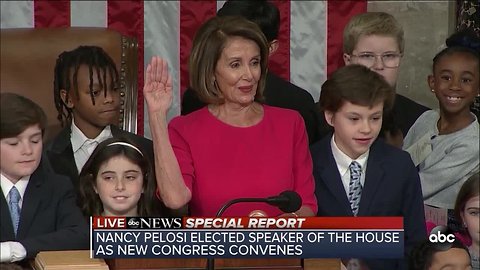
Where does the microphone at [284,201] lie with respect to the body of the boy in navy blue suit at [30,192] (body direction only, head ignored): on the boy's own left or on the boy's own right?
on the boy's own left

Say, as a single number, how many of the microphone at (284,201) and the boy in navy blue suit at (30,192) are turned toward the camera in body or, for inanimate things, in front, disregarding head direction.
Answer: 1

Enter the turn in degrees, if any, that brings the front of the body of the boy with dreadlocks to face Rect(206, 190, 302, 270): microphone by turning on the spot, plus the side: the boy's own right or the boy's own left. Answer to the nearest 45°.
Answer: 0° — they already face it

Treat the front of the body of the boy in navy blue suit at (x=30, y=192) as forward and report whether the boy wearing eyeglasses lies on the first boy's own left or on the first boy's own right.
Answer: on the first boy's own left

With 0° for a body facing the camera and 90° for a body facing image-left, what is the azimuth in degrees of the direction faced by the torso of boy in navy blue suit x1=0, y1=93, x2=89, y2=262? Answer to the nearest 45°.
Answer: approximately 0°
